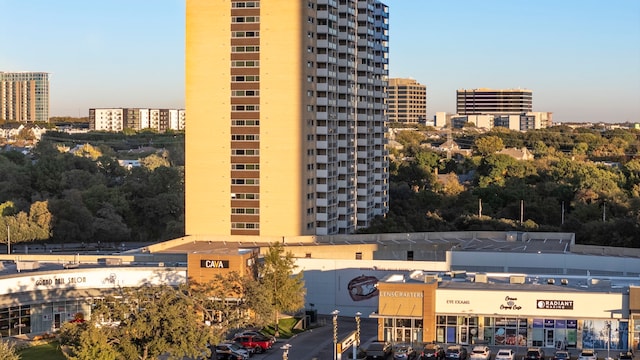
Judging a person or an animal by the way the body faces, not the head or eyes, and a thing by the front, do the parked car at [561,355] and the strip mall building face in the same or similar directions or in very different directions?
very different directions

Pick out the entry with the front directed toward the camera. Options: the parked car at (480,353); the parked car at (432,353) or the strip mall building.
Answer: the strip mall building

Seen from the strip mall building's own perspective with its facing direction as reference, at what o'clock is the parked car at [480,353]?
The parked car is roughly at 11 o'clock from the strip mall building.

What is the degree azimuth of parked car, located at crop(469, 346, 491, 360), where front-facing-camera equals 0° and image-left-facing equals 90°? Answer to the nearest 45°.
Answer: approximately 180°

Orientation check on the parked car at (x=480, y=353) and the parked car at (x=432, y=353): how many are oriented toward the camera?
0

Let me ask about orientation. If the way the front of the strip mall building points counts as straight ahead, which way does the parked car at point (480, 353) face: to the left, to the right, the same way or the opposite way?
the opposite way

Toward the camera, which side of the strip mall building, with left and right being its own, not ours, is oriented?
front

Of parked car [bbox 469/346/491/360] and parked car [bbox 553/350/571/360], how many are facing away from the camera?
2

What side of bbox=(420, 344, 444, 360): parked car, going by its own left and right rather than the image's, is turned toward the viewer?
back

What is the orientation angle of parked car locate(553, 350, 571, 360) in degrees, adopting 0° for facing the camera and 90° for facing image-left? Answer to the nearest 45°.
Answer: approximately 180°

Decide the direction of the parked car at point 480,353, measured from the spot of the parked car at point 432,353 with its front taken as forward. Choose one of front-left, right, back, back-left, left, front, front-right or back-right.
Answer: right

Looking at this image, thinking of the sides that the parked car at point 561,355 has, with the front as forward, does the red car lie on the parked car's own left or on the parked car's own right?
on the parked car's own left

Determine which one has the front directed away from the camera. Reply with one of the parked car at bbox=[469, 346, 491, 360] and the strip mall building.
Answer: the parked car

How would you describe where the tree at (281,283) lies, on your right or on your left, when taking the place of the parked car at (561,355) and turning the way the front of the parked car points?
on your left

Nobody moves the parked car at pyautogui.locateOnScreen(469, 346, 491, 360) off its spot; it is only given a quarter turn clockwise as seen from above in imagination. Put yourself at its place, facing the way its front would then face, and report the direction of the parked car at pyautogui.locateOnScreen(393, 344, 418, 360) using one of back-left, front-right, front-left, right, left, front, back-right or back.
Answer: back

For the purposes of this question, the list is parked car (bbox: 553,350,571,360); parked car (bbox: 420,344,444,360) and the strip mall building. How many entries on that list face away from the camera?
2
